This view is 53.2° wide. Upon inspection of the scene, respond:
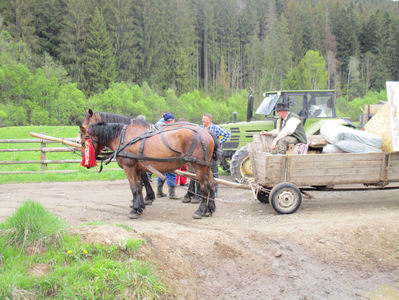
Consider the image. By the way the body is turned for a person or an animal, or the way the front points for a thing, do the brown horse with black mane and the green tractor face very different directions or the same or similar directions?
same or similar directions

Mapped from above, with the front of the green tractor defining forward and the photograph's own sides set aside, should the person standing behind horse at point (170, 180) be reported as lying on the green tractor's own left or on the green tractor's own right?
on the green tractor's own left

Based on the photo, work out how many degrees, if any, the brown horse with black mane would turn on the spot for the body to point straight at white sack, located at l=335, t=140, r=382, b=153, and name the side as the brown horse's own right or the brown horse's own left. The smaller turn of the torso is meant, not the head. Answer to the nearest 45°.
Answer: approximately 180°

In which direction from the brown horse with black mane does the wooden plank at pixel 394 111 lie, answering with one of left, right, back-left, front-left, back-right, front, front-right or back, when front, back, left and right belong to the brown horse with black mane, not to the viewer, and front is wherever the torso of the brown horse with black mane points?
back

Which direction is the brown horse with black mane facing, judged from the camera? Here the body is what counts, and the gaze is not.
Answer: to the viewer's left

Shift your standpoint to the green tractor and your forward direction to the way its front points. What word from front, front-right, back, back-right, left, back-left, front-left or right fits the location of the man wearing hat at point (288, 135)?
left

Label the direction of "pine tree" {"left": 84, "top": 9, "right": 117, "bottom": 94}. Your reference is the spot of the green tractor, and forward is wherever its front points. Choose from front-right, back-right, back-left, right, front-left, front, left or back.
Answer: front-right

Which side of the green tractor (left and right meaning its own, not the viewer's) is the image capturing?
left

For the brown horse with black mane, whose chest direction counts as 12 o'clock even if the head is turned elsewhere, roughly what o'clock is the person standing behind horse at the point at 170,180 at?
The person standing behind horse is roughly at 3 o'clock from the brown horse with black mane.

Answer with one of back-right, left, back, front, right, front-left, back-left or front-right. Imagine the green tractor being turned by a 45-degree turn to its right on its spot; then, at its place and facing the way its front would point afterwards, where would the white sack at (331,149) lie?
back-left

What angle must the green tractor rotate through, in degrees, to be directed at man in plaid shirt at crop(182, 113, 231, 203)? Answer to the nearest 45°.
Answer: approximately 45° to its left
